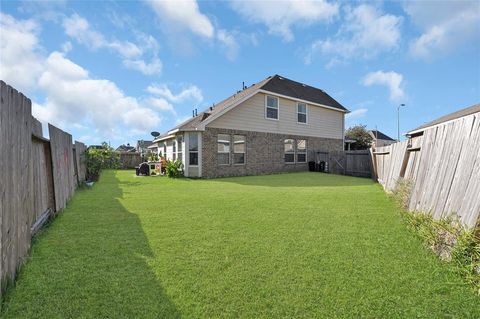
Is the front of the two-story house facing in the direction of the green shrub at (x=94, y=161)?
no

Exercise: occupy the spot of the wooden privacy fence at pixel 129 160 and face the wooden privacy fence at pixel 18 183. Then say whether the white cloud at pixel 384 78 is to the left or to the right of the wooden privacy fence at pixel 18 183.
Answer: left

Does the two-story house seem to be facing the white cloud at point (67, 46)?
no

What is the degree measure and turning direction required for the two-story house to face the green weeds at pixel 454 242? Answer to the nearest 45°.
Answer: approximately 135° to its right

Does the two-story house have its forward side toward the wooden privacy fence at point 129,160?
no

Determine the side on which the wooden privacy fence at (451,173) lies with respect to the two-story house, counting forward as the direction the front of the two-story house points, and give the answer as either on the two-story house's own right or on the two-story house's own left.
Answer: on the two-story house's own right

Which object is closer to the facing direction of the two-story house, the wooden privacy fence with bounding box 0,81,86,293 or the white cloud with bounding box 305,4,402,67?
the white cloud
